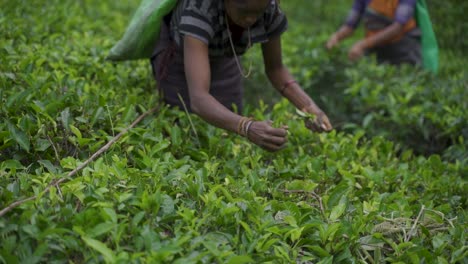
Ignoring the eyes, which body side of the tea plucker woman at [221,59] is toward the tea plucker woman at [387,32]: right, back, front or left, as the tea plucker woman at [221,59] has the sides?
left

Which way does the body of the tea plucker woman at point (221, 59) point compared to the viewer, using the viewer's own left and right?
facing the viewer and to the right of the viewer

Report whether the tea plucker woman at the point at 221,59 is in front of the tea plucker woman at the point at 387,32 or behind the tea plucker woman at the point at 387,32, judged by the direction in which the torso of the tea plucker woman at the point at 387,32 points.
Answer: in front

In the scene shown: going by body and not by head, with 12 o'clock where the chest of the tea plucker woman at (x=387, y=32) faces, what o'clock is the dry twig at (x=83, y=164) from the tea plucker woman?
The dry twig is roughly at 11 o'clock from the tea plucker woman.

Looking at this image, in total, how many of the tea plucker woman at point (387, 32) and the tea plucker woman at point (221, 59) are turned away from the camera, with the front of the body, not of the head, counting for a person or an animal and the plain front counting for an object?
0

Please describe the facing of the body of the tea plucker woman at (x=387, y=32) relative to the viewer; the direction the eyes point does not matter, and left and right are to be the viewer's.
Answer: facing the viewer and to the left of the viewer
